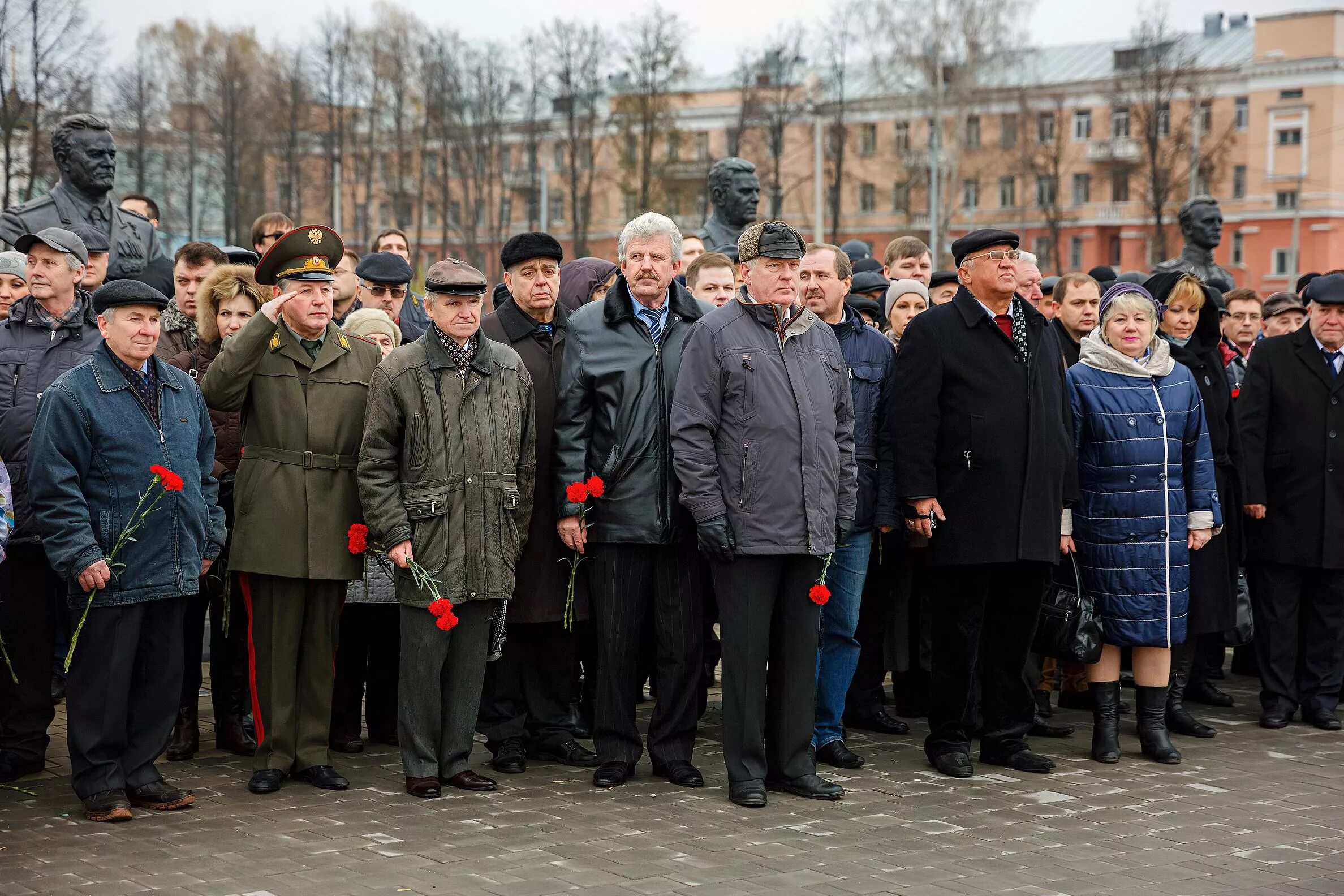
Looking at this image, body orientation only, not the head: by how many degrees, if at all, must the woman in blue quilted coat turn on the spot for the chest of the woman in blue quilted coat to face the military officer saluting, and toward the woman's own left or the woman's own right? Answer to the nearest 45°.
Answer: approximately 45° to the woman's own right

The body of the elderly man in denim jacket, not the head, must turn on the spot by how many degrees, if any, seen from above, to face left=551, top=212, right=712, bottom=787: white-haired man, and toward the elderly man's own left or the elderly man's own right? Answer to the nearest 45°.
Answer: approximately 45° to the elderly man's own left

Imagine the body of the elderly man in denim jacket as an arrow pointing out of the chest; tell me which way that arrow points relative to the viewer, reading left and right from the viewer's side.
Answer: facing the viewer and to the right of the viewer

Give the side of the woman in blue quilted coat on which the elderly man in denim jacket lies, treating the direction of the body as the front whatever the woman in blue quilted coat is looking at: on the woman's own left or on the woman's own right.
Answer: on the woman's own right

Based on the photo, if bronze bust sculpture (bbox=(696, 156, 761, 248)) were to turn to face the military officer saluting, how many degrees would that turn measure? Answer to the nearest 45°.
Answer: approximately 90° to its right

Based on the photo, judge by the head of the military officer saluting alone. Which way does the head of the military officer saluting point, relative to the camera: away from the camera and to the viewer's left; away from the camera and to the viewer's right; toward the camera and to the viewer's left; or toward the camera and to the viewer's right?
toward the camera and to the viewer's right

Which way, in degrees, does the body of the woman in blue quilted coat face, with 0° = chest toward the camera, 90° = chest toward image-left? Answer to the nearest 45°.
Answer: approximately 0°

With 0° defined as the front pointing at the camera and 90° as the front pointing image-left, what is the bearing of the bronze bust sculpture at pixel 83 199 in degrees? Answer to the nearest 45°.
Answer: approximately 315°
